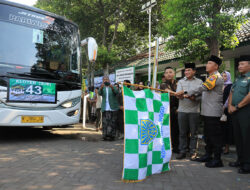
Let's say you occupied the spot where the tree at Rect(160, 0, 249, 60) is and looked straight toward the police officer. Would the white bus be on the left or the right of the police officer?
right

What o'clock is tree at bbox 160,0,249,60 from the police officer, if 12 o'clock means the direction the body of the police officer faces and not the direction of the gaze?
The tree is roughly at 3 o'clock from the police officer.

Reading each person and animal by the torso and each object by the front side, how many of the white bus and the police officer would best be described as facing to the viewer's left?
1

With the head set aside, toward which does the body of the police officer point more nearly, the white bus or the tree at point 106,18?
the white bus

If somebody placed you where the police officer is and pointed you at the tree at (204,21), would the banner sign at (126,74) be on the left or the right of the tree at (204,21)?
left

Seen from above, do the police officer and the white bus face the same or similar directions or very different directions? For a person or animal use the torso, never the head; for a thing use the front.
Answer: very different directions

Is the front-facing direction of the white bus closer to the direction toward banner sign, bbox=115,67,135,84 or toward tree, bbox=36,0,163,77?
the banner sign

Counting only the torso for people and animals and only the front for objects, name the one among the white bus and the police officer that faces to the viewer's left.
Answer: the police officer

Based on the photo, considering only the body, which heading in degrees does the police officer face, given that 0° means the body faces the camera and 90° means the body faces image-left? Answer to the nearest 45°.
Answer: approximately 90°

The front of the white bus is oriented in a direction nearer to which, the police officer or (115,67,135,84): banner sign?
the police officer

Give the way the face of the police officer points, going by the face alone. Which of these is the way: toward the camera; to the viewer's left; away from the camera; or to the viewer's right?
to the viewer's left

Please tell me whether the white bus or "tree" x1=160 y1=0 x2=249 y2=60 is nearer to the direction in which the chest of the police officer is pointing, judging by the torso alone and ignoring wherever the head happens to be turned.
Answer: the white bus

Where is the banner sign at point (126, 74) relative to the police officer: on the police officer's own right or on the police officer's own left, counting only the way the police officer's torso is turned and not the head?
on the police officer's own right
